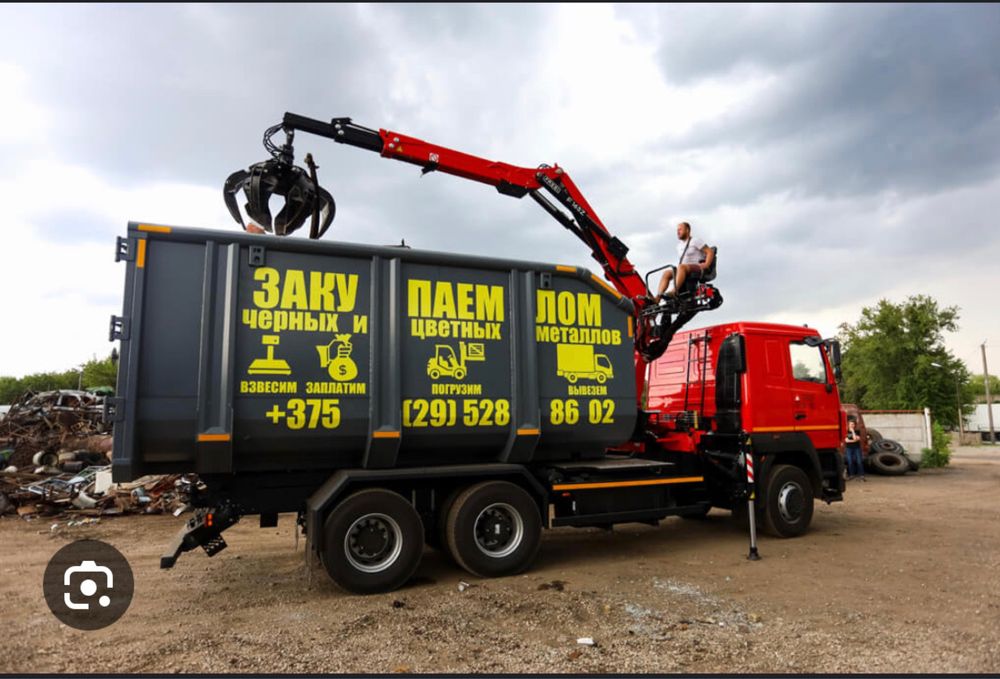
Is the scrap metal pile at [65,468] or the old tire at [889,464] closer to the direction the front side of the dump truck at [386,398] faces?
the old tire

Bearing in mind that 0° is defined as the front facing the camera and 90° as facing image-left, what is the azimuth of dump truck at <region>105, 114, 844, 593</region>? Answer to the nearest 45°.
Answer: approximately 225°

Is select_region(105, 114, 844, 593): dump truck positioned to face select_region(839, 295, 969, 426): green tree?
yes

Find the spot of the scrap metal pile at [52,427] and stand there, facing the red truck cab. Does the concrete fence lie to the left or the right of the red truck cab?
left

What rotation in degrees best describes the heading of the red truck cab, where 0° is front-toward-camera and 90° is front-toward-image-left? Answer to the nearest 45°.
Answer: approximately 225°

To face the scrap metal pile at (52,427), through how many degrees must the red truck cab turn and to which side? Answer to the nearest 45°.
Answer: approximately 135° to its left

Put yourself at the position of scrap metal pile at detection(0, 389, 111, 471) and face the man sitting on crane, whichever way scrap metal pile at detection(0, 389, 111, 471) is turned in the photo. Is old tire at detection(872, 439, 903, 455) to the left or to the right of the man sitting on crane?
left

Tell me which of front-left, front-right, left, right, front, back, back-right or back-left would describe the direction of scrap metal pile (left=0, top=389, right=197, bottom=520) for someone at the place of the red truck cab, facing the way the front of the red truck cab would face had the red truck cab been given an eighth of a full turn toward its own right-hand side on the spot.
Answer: back
